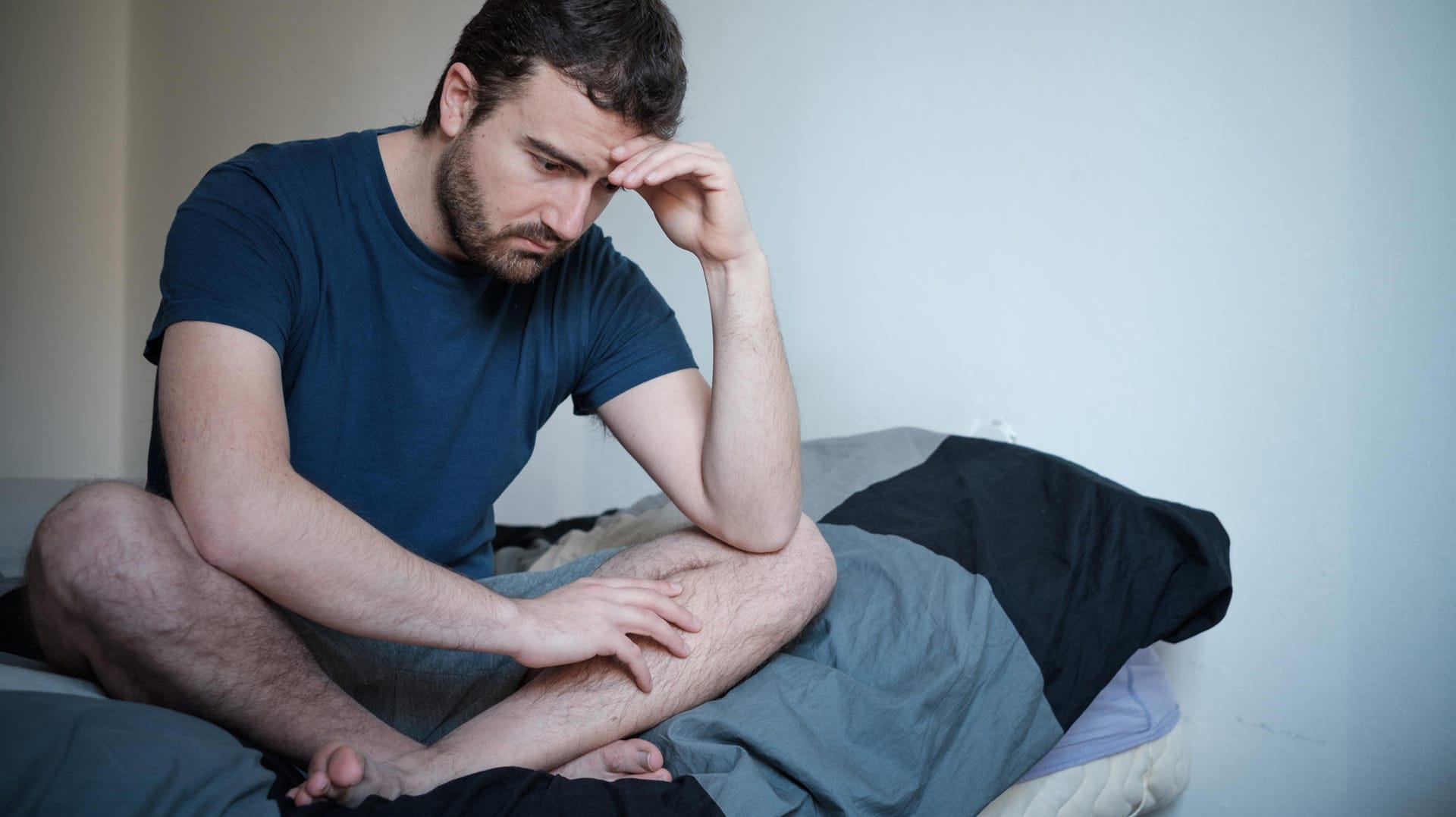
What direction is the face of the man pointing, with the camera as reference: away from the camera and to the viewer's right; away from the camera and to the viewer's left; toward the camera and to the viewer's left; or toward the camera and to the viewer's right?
toward the camera and to the viewer's right

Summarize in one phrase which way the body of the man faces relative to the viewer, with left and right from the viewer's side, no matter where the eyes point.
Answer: facing the viewer and to the right of the viewer
